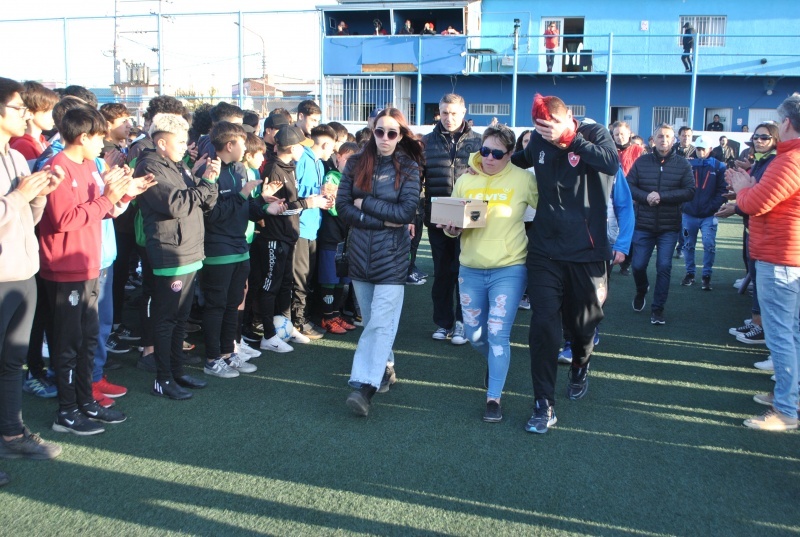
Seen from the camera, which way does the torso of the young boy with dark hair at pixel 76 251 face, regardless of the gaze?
to the viewer's right

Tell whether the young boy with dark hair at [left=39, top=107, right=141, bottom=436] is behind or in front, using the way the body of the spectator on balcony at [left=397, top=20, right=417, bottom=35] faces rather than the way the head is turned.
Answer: in front

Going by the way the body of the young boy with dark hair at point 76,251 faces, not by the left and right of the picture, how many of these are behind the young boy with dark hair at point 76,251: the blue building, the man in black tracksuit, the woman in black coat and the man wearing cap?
0

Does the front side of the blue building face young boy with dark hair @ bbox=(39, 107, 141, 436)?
yes

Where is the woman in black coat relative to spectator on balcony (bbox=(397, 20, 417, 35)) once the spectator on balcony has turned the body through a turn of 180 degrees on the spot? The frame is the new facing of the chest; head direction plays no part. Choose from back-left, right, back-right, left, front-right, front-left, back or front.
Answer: back

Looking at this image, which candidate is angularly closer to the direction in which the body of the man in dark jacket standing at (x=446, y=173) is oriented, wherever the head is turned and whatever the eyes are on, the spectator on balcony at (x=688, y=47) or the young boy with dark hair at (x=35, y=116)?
the young boy with dark hair

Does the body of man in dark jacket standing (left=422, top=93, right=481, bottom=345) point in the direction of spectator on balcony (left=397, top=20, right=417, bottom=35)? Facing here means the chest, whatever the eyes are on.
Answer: no

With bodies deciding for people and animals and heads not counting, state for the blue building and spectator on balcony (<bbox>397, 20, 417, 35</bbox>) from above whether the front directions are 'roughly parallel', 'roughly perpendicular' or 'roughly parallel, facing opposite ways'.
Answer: roughly parallel

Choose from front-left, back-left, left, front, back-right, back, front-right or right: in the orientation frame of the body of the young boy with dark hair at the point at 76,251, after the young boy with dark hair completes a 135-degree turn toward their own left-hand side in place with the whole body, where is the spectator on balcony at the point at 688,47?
right

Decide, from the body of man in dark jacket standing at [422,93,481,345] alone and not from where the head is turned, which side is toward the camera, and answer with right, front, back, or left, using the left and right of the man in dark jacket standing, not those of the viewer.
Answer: front

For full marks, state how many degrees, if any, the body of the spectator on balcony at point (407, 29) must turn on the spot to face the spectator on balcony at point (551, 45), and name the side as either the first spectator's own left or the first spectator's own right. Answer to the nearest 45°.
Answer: approximately 90° to the first spectator's own left

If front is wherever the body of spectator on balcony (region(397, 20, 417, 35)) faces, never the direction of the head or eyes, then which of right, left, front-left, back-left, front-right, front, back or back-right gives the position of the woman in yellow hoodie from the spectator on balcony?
front

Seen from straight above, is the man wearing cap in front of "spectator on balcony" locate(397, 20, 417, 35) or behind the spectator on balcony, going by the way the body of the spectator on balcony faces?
in front

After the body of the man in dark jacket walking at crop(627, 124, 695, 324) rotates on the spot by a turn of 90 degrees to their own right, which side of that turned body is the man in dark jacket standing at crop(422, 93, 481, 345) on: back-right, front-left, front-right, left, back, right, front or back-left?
front-left

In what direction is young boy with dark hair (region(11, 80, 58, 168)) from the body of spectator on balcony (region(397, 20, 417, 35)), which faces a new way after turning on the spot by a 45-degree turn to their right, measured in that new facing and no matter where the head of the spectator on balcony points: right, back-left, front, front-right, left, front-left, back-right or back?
front-left

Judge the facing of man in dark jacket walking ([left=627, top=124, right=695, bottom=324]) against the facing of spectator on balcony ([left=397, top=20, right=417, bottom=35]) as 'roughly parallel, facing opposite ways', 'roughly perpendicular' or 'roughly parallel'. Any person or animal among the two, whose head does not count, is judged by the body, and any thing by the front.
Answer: roughly parallel

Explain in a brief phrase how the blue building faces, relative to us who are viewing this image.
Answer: facing the viewer

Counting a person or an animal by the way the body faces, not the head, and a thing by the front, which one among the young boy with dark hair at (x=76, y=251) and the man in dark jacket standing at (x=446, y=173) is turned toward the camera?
the man in dark jacket standing

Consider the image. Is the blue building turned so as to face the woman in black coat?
yes
